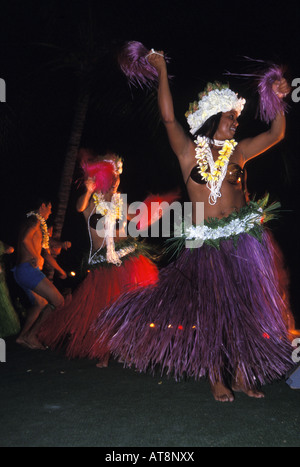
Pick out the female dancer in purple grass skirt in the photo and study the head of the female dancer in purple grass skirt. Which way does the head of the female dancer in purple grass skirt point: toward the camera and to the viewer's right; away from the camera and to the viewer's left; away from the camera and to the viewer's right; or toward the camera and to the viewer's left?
toward the camera and to the viewer's right

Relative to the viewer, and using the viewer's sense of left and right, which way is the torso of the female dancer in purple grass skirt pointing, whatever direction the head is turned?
facing the viewer

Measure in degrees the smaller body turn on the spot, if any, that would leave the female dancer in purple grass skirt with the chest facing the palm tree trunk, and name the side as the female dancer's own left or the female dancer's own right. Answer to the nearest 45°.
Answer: approximately 135° to the female dancer's own right
